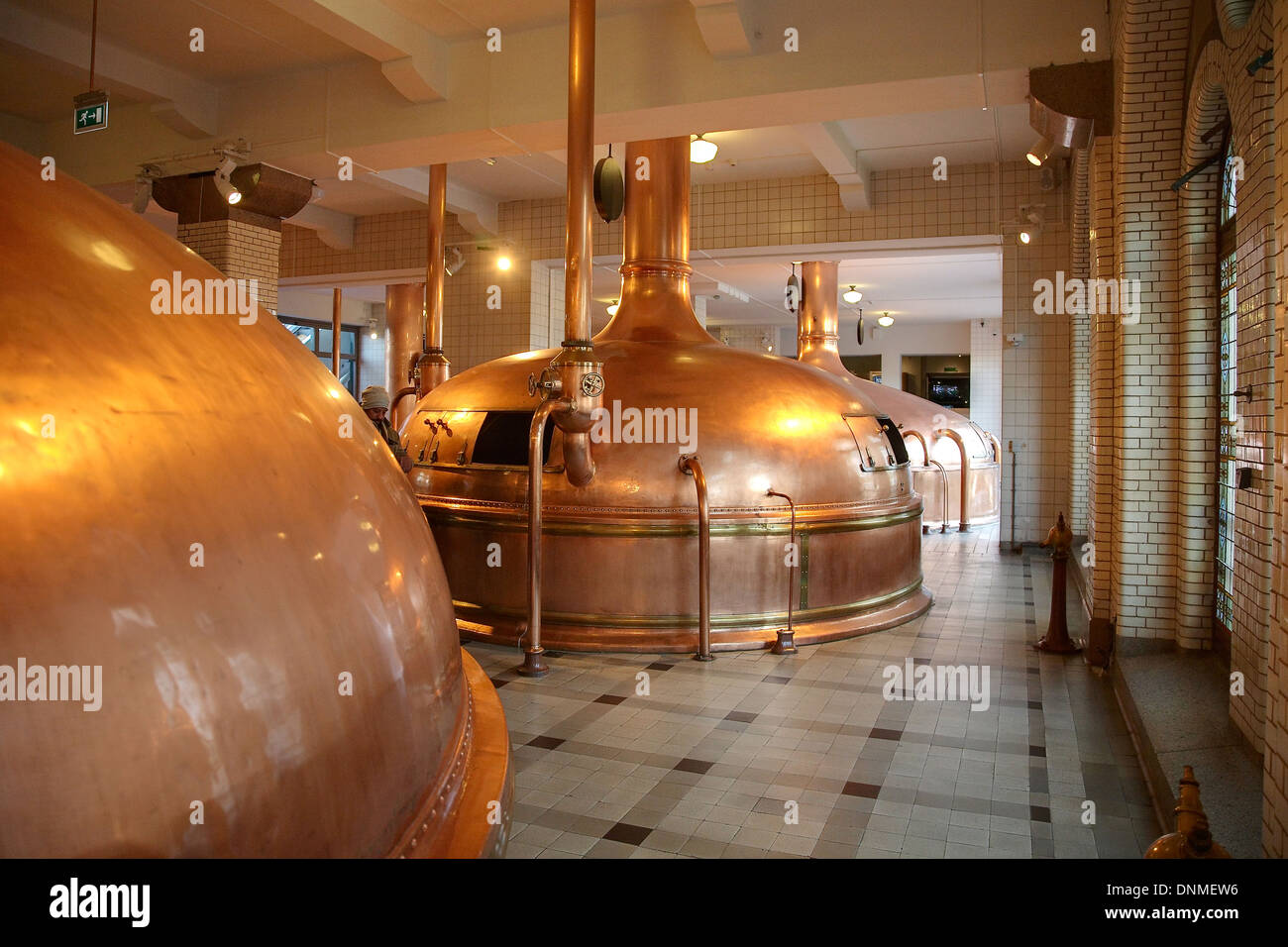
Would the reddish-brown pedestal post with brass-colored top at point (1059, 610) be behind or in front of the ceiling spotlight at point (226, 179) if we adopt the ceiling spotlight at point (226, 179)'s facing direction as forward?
in front

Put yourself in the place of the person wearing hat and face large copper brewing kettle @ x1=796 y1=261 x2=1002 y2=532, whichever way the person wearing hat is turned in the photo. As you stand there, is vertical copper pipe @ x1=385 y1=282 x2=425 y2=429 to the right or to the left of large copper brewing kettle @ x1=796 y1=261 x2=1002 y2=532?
left

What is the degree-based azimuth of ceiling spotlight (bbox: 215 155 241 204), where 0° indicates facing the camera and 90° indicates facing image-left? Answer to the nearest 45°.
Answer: approximately 315°

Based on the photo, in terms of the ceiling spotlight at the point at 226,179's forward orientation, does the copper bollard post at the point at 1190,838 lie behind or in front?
in front

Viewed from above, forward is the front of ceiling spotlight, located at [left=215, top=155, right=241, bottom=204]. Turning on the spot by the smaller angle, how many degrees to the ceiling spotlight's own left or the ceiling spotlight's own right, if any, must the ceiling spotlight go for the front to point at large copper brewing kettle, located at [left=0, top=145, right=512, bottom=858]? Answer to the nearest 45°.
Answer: approximately 45° to the ceiling spotlight's own right

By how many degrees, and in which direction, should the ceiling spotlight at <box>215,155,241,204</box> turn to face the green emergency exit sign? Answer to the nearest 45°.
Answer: approximately 45° to its right

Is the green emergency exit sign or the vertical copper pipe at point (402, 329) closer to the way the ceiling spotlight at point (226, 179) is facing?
the green emergency exit sign

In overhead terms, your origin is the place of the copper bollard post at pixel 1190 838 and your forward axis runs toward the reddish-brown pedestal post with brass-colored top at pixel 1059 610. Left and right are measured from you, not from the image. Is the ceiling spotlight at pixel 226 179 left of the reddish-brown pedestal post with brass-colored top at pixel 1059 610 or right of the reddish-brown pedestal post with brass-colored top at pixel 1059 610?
left

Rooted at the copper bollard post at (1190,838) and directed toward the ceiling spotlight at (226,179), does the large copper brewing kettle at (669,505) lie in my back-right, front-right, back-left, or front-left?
front-right

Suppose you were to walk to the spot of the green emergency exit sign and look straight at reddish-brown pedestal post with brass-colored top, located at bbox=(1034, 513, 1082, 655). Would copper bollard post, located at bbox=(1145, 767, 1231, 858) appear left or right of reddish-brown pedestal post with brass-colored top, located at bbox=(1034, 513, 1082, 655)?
right
